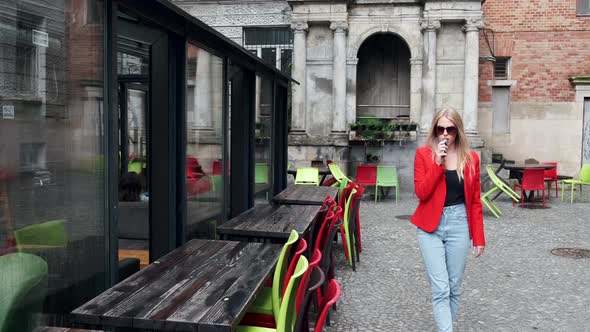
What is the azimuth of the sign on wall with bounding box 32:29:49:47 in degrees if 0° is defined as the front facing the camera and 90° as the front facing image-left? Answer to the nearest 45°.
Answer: approximately 315°

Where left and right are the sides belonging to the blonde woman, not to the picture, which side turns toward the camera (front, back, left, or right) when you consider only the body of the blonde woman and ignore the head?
front

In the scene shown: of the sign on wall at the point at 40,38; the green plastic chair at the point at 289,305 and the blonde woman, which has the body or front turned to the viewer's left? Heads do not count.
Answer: the green plastic chair

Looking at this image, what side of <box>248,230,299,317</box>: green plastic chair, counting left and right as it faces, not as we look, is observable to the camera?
left

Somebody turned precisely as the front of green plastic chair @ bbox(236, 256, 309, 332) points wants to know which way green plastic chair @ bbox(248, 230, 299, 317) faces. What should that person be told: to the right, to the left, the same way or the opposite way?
the same way

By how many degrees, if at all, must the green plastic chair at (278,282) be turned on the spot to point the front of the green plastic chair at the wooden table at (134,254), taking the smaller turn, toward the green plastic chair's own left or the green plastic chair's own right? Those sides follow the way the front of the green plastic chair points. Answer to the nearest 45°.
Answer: approximately 45° to the green plastic chair's own right

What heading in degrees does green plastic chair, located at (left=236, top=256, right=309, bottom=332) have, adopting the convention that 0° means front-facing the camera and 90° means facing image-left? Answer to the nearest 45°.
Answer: approximately 90°

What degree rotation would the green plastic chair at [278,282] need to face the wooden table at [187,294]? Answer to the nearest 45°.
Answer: approximately 45° to its left

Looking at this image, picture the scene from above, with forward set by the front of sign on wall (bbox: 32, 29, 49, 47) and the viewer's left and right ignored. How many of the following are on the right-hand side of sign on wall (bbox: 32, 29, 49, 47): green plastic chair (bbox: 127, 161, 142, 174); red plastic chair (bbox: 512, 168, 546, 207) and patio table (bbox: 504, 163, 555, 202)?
0

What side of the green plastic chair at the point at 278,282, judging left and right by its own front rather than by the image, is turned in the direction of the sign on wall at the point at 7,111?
front

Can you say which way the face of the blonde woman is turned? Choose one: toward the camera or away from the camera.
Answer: toward the camera

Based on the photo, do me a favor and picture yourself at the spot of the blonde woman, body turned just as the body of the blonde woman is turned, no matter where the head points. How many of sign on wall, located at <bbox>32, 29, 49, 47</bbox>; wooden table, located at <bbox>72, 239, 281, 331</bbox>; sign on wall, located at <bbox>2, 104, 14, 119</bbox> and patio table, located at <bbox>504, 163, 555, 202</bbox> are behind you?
1

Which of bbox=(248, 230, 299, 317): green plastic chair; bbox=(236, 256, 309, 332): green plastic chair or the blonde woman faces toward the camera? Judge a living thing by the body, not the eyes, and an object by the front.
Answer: the blonde woman

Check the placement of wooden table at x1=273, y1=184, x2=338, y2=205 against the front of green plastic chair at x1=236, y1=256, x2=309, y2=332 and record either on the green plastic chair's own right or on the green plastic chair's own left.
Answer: on the green plastic chair's own right
